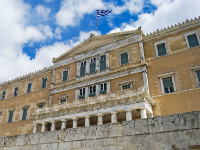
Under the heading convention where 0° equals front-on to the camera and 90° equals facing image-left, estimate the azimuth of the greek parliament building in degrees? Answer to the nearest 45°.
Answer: approximately 45°
